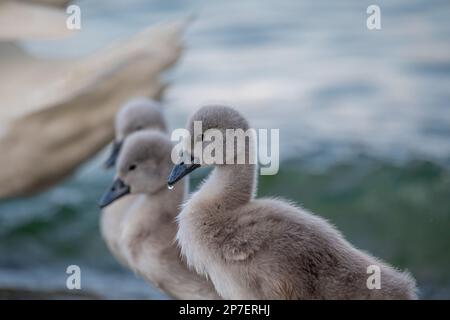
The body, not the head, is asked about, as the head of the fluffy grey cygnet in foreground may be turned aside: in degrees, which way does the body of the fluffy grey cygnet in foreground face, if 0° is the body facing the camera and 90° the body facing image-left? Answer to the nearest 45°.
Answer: approximately 90°
